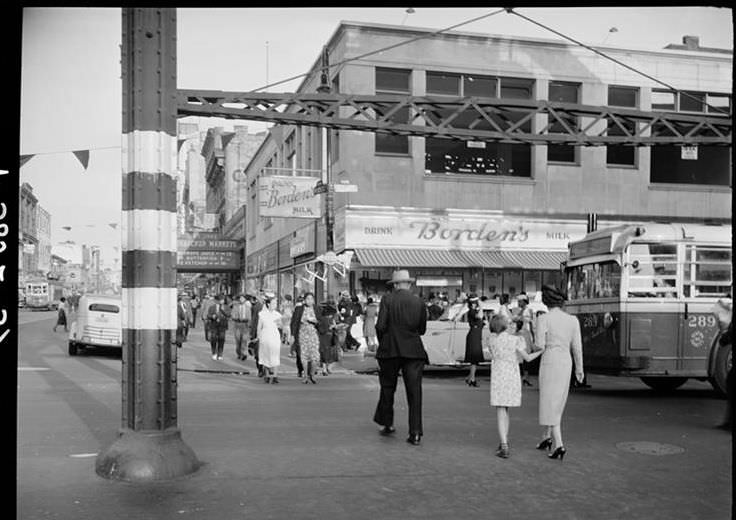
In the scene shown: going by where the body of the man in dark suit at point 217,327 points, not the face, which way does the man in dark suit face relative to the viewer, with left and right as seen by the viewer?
facing the viewer

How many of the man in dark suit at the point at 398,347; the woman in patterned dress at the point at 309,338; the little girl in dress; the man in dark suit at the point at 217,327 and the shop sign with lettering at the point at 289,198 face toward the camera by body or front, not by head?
3

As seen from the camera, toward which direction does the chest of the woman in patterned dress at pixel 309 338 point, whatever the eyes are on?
toward the camera

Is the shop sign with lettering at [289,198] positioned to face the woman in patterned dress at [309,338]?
yes

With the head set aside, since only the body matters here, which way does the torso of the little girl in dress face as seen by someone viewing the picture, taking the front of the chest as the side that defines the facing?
away from the camera

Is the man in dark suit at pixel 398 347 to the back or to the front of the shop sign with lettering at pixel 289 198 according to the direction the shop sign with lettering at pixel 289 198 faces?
to the front

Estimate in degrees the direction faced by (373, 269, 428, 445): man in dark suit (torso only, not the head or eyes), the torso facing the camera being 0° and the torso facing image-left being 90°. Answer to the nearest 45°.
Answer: approximately 180°

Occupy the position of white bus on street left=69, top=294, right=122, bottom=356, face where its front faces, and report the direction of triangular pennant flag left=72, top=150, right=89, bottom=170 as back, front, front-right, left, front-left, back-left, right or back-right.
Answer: back-left

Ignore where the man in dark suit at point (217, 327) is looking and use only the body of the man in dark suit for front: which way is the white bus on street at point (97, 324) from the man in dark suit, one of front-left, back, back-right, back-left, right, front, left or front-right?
right

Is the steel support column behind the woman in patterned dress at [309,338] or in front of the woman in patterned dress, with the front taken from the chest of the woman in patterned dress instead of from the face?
in front

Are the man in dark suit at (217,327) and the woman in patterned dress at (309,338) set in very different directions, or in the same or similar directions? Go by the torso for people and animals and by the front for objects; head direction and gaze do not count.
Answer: same or similar directions

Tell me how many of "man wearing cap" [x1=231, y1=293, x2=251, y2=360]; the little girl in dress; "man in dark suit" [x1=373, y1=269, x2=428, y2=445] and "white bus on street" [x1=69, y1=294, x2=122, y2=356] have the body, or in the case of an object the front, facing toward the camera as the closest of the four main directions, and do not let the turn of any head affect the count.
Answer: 1

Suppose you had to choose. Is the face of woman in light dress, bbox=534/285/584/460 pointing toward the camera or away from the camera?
away from the camera

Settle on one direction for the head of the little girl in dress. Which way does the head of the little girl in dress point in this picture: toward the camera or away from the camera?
away from the camera

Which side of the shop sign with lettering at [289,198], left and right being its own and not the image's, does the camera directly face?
front

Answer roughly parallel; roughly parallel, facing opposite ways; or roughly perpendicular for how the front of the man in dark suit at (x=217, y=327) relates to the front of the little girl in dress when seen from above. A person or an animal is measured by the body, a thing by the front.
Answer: roughly parallel, facing opposite ways

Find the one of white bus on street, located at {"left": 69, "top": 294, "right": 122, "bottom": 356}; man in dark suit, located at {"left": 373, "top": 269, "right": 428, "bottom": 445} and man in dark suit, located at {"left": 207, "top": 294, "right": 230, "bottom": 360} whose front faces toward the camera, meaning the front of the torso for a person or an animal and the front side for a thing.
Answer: man in dark suit, located at {"left": 207, "top": 294, "right": 230, "bottom": 360}
